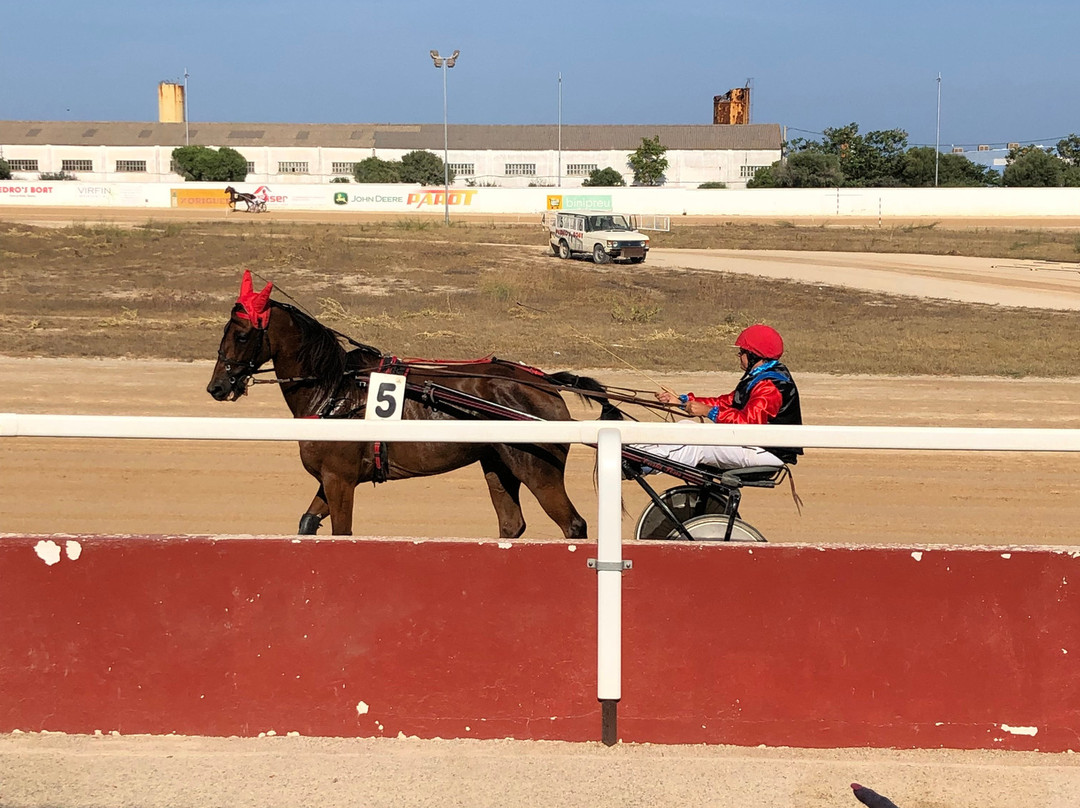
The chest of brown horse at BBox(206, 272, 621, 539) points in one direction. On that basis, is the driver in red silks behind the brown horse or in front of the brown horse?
behind

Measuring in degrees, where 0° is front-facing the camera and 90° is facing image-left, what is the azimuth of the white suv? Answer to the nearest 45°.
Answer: approximately 315°

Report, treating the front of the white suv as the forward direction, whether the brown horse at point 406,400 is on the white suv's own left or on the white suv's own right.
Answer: on the white suv's own right

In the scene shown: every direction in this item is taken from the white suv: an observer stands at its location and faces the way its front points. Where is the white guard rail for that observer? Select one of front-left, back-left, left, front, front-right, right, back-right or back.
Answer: front-right

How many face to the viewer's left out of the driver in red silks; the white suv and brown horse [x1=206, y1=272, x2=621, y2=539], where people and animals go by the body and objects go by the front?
2

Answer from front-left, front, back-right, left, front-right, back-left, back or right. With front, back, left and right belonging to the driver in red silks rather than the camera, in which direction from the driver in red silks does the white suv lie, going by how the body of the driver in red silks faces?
right

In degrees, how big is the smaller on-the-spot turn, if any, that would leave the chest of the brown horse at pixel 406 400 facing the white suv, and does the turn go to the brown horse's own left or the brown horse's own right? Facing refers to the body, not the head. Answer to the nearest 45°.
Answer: approximately 90° to the brown horse's own right

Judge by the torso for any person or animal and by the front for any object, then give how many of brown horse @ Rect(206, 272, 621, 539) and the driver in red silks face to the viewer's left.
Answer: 2

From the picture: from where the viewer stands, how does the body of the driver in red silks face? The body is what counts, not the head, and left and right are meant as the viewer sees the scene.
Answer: facing to the left of the viewer

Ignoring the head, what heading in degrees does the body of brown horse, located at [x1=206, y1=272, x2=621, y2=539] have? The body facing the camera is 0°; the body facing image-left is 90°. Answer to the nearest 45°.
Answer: approximately 90°

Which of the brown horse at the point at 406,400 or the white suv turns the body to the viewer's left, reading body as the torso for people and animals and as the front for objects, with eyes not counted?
the brown horse

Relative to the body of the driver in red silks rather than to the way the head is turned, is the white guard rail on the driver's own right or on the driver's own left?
on the driver's own left

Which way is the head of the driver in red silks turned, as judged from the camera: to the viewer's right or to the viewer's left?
to the viewer's left
